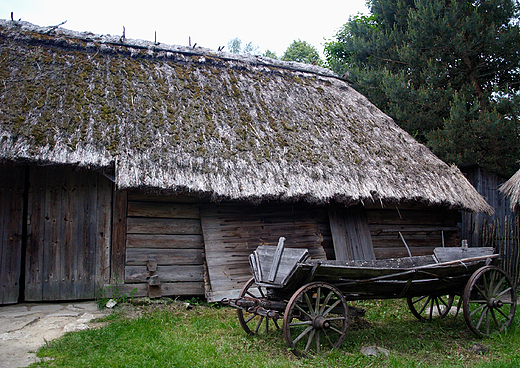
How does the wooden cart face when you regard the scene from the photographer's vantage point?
facing the viewer and to the left of the viewer

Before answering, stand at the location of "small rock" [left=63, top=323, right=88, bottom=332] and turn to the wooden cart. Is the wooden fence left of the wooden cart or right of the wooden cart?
left

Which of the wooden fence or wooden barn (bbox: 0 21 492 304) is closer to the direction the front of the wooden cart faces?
the wooden barn

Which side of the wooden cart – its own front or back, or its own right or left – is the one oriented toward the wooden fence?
back

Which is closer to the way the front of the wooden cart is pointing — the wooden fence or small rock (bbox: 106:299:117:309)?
the small rock

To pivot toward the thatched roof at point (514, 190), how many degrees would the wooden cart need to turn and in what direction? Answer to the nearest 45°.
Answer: approximately 180°

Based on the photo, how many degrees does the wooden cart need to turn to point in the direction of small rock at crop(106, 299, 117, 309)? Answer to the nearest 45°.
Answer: approximately 45° to its right

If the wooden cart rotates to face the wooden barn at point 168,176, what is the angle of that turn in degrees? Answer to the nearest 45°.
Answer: approximately 90° to its right

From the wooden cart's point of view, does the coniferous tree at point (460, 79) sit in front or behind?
behind
